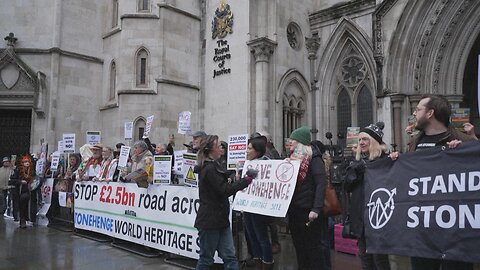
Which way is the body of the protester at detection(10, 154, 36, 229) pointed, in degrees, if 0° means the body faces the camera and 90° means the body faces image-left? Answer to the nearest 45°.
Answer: approximately 0°

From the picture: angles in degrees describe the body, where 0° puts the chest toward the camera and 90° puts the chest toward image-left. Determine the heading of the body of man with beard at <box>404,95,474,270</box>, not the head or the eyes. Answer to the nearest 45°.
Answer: approximately 45°

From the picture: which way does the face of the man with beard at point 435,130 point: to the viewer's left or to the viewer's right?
to the viewer's left

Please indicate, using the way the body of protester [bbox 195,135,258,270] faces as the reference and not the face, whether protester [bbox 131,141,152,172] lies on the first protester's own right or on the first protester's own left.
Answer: on the first protester's own left

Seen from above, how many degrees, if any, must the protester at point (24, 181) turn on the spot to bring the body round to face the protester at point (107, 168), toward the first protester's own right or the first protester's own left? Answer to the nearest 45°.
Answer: approximately 45° to the first protester's own left

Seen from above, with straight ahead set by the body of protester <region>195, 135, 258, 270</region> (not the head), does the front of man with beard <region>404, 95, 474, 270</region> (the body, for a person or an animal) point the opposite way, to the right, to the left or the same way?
the opposite way
